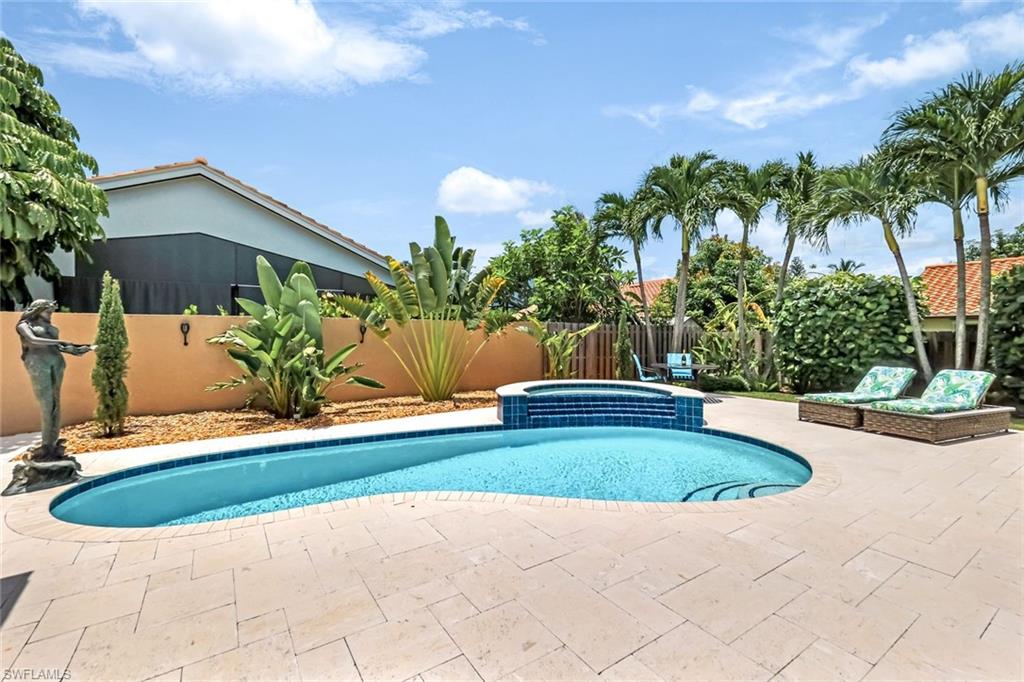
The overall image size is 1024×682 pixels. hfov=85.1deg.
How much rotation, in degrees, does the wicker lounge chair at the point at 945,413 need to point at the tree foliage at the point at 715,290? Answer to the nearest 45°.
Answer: approximately 90° to its right

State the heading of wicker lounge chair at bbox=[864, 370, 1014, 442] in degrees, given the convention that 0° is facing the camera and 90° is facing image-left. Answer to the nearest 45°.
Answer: approximately 45°

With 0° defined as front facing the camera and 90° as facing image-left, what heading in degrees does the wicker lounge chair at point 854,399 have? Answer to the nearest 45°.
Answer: approximately 45°

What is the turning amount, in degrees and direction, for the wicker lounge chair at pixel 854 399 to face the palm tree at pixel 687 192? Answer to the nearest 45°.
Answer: approximately 90° to its right

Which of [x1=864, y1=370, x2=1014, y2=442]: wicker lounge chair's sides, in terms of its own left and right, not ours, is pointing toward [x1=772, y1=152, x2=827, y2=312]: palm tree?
right

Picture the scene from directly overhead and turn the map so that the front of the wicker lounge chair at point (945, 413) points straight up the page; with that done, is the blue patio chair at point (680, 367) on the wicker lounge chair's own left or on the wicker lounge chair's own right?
on the wicker lounge chair's own right

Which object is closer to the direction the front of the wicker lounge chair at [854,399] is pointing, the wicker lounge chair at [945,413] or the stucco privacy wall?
the stucco privacy wall

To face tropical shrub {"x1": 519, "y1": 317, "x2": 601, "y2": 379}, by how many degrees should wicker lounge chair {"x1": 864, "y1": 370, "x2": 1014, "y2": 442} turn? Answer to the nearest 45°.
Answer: approximately 45° to its right

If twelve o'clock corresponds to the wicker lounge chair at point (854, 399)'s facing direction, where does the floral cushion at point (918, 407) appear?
The floral cushion is roughly at 9 o'clock from the wicker lounge chair.
